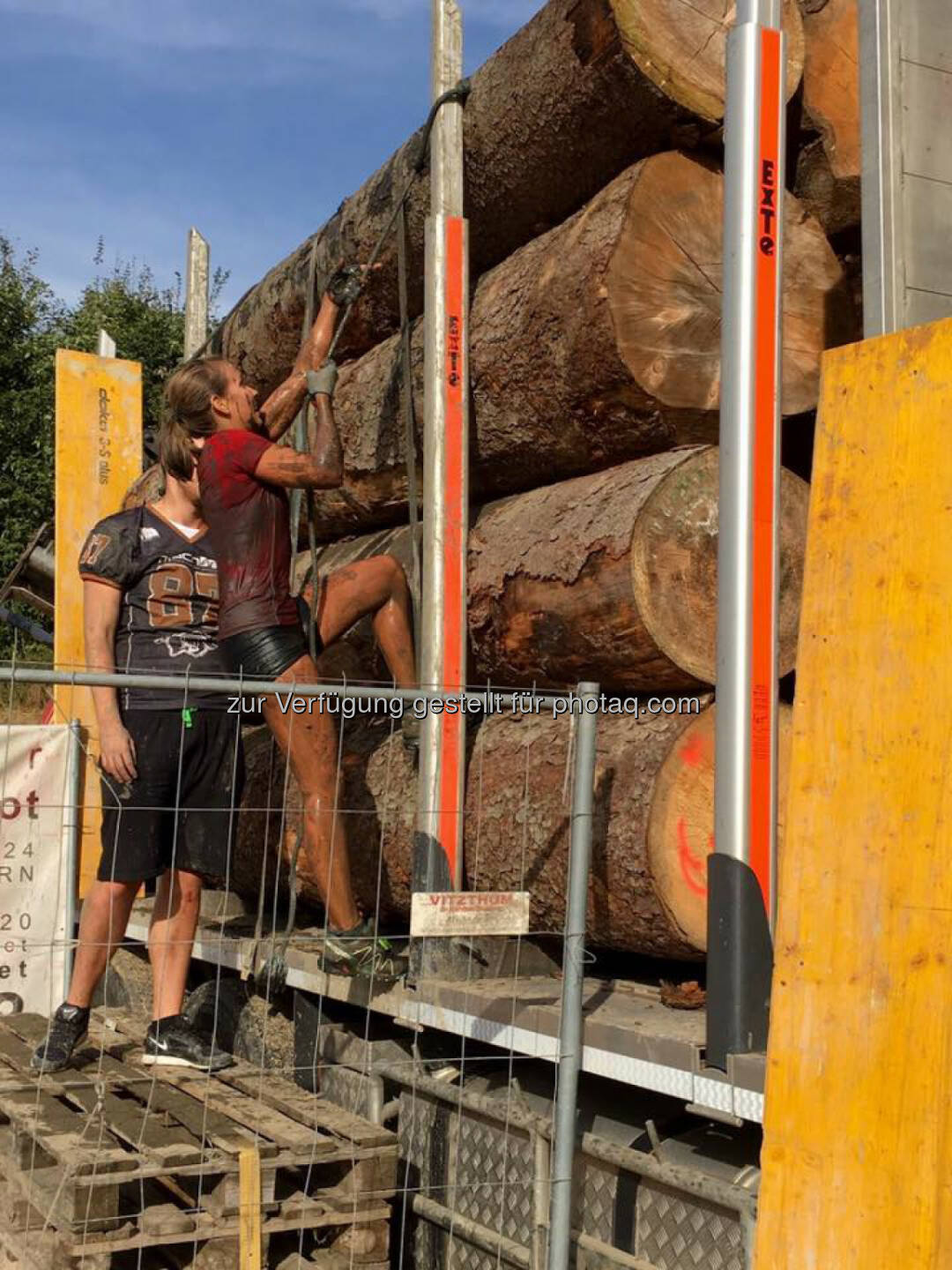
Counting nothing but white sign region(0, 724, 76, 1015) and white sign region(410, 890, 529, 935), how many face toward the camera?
2

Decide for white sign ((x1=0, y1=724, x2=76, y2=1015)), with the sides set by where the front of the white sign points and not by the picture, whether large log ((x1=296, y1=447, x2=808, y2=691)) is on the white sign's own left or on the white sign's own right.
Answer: on the white sign's own left

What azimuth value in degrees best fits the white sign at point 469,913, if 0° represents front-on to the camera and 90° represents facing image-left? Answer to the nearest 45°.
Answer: approximately 0°

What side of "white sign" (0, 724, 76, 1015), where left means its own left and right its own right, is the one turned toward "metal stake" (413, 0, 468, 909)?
left

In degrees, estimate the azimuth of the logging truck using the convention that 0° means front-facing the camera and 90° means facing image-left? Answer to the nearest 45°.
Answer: approximately 315°
